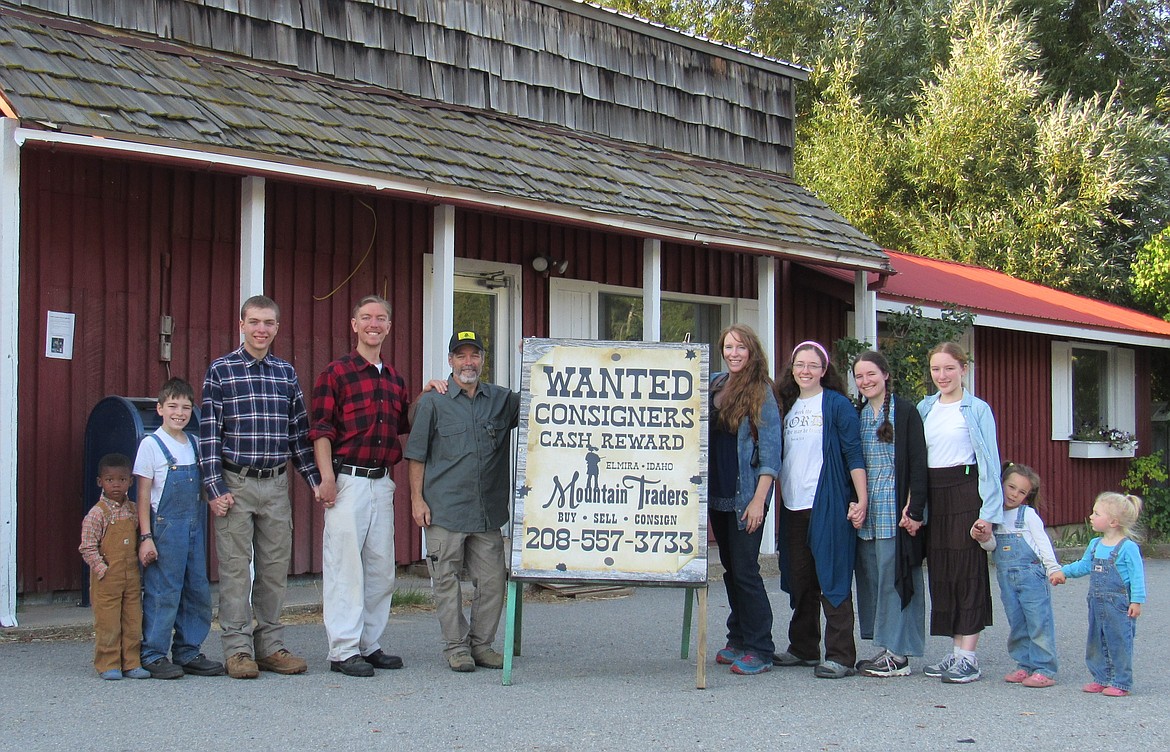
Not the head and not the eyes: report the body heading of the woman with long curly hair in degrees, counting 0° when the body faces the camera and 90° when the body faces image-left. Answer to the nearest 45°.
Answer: approximately 45°

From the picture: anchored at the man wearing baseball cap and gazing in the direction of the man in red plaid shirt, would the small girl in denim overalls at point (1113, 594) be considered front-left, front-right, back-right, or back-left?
back-left

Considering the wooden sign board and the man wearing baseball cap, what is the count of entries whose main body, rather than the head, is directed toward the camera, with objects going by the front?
2

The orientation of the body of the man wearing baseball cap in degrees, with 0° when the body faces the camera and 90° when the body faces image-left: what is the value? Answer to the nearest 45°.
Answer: approximately 0°

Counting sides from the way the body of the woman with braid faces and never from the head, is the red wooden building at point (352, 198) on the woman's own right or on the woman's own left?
on the woman's own right

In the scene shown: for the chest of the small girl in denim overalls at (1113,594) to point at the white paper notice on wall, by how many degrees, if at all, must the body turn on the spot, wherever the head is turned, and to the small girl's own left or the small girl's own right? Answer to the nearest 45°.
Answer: approximately 45° to the small girl's own right

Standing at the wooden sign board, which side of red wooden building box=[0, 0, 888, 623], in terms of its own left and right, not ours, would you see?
front
